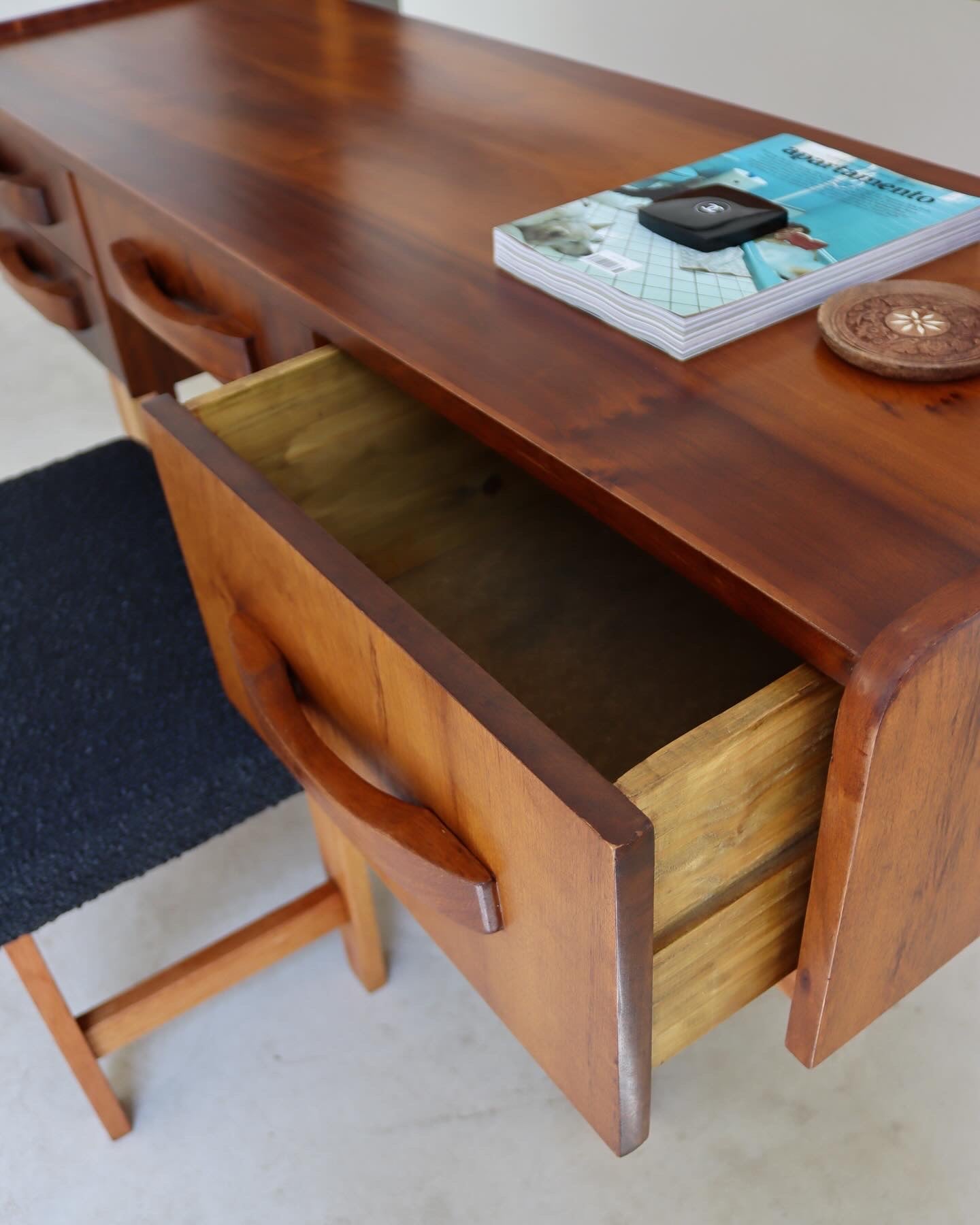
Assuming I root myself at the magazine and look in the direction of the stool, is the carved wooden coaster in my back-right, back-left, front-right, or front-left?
back-left

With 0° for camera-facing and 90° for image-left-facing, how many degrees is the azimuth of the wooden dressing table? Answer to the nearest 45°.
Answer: approximately 45°
